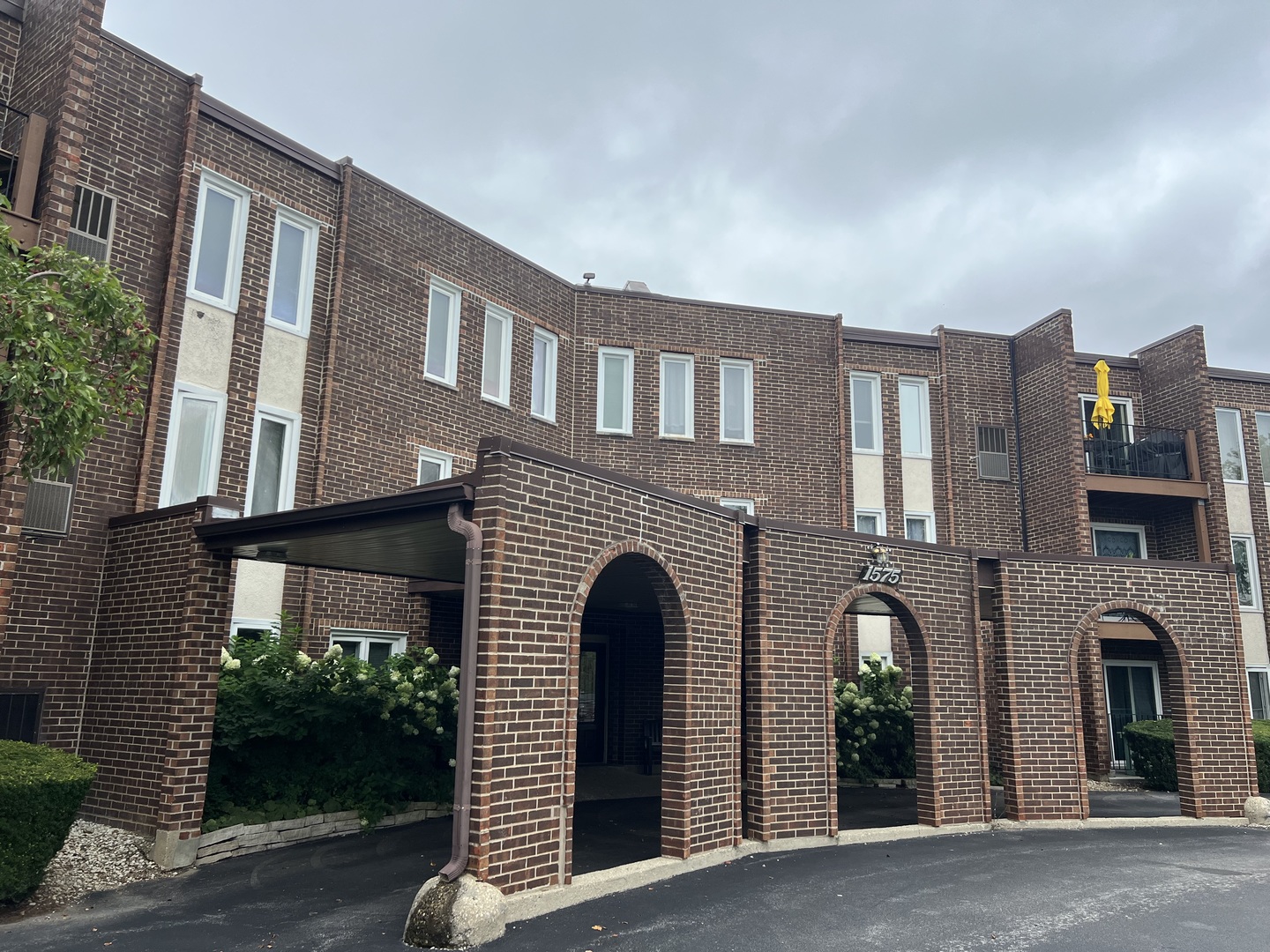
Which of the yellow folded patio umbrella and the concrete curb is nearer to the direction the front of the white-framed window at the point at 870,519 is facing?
the concrete curb

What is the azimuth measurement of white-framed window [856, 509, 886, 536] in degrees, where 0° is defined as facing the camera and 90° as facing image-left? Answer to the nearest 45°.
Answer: approximately 0°

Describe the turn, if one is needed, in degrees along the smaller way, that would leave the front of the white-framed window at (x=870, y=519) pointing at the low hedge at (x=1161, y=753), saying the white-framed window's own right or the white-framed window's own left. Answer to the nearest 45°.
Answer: approximately 90° to the white-framed window's own left

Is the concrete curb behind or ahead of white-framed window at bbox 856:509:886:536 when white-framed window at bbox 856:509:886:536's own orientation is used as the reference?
ahead

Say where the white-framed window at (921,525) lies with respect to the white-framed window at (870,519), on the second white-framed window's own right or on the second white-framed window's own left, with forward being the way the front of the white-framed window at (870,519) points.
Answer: on the second white-framed window's own left

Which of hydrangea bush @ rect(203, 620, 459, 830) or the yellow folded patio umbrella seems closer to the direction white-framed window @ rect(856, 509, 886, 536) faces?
the hydrangea bush

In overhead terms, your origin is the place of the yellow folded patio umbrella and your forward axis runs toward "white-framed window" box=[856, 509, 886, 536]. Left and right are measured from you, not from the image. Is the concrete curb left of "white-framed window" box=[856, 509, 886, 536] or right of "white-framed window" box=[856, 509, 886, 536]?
left

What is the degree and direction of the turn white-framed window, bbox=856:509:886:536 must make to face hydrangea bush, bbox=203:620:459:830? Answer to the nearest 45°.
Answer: approximately 45° to its right

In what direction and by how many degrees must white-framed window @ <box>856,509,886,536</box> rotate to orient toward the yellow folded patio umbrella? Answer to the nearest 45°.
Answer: approximately 90° to its left
